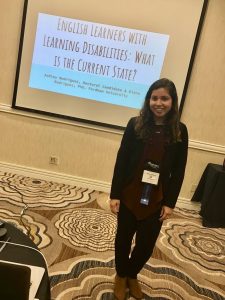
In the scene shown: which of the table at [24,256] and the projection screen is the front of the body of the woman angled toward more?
the table

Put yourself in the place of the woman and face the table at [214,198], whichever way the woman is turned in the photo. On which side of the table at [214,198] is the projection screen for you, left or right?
left

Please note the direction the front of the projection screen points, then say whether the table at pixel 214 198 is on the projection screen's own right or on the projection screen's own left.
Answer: on the projection screen's own left

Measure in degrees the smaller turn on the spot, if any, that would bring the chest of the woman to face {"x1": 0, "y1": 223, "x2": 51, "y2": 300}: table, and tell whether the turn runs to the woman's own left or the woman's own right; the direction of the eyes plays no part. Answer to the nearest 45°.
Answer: approximately 45° to the woman's own right

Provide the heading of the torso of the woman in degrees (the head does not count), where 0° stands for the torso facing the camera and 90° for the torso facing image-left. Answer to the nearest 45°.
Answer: approximately 0°

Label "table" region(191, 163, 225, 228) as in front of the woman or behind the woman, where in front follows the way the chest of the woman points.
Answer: behind

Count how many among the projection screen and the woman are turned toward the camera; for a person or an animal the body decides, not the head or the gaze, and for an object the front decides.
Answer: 2

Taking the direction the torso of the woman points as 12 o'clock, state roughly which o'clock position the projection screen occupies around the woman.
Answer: The projection screen is roughly at 5 o'clock from the woman.

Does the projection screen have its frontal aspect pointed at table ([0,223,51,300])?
yes

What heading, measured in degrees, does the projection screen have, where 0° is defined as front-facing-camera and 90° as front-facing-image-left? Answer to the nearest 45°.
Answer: approximately 0°
